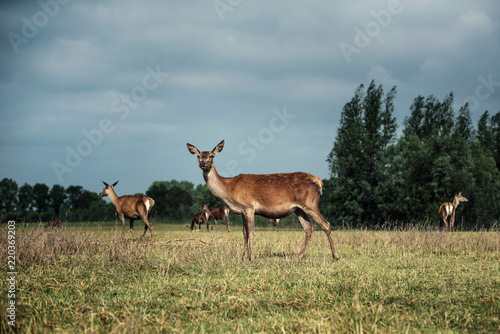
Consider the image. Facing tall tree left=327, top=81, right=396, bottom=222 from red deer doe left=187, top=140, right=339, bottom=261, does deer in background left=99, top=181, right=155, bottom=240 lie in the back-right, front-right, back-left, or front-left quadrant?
front-left

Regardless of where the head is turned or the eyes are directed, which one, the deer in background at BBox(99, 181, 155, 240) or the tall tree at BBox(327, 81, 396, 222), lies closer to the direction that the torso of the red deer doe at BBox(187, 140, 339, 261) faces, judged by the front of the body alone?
the deer in background

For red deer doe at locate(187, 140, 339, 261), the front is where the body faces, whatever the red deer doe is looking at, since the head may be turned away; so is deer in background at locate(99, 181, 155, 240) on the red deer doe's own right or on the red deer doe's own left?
on the red deer doe's own right

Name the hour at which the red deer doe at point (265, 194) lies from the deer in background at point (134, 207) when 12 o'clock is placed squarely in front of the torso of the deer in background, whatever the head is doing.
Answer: The red deer doe is roughly at 7 o'clock from the deer in background.

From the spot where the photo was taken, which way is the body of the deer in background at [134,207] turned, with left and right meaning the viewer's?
facing away from the viewer and to the left of the viewer

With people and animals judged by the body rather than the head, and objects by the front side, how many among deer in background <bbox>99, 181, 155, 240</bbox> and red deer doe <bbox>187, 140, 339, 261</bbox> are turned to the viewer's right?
0

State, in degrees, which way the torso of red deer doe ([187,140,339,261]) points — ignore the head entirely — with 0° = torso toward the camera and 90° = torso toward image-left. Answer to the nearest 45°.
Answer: approximately 90°

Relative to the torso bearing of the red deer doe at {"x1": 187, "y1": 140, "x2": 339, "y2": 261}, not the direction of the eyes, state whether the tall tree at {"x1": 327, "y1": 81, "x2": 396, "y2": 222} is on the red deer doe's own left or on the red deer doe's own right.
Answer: on the red deer doe's own right

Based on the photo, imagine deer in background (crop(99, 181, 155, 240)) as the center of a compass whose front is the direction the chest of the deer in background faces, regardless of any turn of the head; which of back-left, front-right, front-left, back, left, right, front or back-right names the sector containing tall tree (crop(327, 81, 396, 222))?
right

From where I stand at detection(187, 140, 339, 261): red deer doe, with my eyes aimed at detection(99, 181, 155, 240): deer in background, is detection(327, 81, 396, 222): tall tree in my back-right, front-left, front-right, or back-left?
front-right
